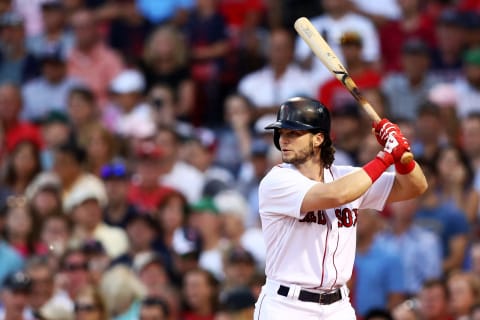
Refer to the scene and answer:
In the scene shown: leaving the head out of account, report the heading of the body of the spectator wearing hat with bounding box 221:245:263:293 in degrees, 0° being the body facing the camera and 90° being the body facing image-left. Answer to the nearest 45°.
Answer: approximately 0°

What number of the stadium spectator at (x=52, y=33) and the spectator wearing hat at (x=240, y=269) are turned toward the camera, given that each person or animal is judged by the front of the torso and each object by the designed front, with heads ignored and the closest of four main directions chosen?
2

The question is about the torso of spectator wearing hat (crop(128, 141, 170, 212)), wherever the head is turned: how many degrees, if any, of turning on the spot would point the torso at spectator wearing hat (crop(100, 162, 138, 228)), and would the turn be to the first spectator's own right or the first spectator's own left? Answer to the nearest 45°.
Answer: approximately 45° to the first spectator's own right

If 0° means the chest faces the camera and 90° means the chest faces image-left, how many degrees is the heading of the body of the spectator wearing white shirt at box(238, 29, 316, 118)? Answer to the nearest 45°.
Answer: approximately 0°
